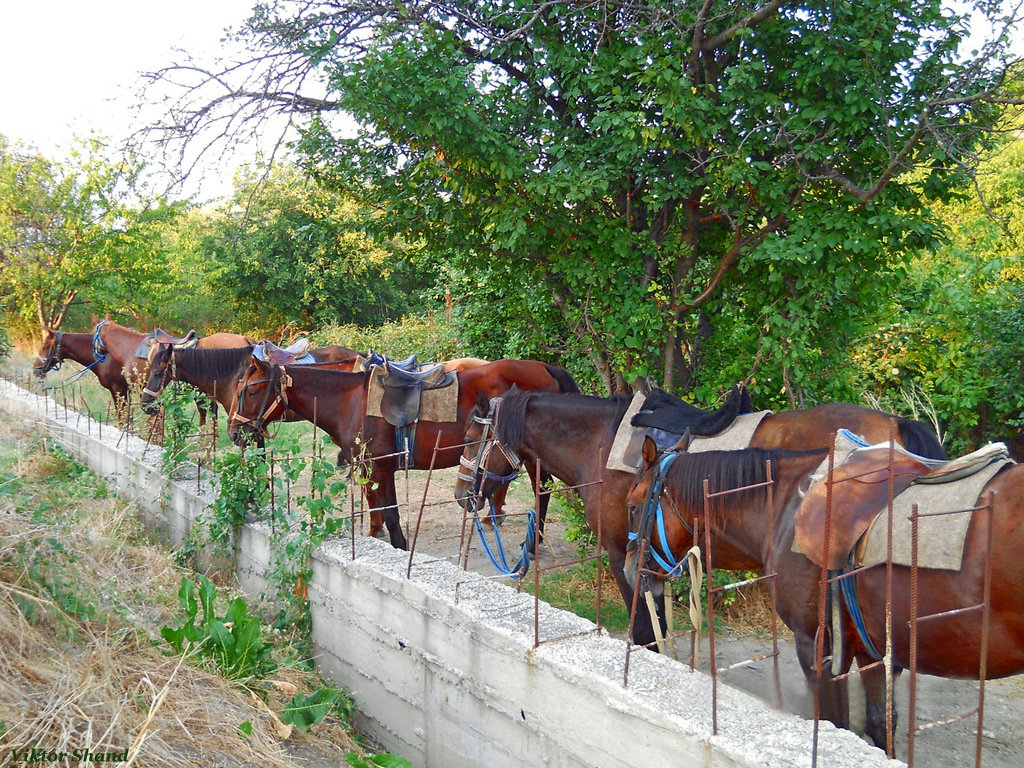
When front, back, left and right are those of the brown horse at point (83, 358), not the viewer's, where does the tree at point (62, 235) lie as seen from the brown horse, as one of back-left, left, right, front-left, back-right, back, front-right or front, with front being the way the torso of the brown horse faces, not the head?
right

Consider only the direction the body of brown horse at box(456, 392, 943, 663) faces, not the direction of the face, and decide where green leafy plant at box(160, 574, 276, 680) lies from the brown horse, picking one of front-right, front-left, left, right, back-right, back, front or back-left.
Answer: front-left

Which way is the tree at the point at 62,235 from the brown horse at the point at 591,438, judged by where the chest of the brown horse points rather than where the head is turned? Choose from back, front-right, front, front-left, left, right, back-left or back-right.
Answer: front-right

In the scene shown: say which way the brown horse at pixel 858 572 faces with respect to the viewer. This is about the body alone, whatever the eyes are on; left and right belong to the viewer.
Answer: facing to the left of the viewer

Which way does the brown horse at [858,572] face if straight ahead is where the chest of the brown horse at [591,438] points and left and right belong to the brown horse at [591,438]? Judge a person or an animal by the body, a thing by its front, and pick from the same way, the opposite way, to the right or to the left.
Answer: the same way

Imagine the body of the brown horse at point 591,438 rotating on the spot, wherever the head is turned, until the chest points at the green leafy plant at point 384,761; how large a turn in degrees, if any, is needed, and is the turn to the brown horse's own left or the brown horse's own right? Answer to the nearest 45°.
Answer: approximately 90° to the brown horse's own left

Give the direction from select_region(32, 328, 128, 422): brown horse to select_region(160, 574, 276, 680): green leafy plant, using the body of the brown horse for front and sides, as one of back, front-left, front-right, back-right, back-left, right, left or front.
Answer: left

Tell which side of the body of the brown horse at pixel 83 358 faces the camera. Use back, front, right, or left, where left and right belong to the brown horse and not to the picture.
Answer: left

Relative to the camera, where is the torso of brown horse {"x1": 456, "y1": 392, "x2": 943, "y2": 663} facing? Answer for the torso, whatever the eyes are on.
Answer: to the viewer's left

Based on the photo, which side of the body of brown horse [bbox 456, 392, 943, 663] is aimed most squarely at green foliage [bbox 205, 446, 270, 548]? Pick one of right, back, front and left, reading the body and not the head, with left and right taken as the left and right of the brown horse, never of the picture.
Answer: front
